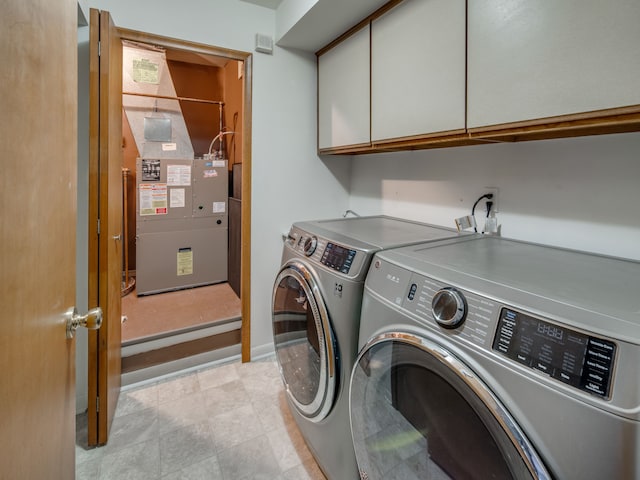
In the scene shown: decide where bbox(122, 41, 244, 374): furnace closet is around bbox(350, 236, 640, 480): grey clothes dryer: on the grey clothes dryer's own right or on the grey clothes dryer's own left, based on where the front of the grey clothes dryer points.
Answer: on the grey clothes dryer's own right

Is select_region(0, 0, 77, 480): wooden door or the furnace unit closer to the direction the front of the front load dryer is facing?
the wooden door

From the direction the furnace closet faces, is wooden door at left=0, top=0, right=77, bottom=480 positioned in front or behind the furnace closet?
in front

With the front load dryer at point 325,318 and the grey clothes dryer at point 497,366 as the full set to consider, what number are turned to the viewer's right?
0

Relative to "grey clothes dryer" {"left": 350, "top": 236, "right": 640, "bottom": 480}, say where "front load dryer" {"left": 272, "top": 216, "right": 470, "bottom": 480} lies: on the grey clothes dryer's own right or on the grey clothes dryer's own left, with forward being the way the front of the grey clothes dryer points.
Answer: on the grey clothes dryer's own right

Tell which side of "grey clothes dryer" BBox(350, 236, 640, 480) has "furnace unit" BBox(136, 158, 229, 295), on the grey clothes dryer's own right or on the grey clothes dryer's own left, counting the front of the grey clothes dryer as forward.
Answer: on the grey clothes dryer's own right

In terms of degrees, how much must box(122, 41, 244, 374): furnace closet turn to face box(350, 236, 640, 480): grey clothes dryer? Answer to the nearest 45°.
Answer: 0° — it already faces it

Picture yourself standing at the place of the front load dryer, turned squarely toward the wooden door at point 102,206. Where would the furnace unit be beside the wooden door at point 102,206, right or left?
right

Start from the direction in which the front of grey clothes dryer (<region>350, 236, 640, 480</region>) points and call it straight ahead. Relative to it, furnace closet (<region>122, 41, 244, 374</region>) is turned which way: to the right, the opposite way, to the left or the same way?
to the left

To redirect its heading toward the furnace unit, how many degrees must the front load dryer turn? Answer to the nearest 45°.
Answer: approximately 90° to its right
